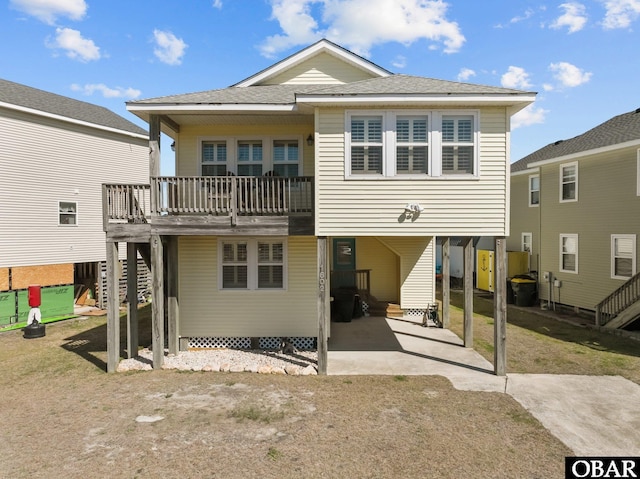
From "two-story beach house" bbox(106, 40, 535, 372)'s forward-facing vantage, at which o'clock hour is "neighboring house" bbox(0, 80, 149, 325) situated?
The neighboring house is roughly at 4 o'clock from the two-story beach house.

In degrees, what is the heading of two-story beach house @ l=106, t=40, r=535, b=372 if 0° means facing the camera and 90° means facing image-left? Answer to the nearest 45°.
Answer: approximately 0°

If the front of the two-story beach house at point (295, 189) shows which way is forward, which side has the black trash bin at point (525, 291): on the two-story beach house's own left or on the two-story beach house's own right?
on the two-story beach house's own left

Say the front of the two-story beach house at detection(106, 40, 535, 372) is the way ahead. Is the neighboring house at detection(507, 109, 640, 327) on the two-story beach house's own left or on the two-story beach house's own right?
on the two-story beach house's own left
